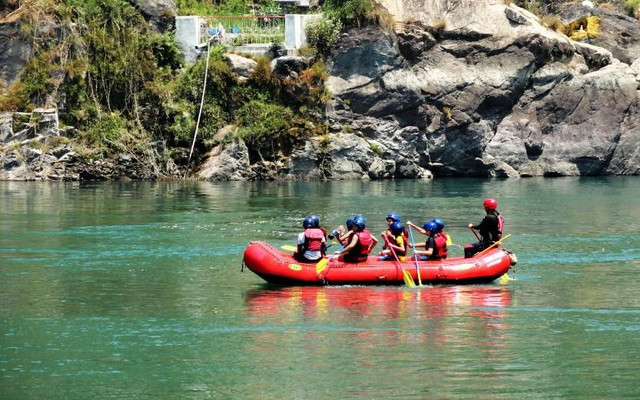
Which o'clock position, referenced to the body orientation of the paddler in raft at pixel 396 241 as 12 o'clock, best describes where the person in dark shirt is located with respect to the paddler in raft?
The person in dark shirt is roughly at 5 o'clock from the paddler in raft.

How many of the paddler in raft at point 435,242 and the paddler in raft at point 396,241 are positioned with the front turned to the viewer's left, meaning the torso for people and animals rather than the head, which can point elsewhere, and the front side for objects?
2

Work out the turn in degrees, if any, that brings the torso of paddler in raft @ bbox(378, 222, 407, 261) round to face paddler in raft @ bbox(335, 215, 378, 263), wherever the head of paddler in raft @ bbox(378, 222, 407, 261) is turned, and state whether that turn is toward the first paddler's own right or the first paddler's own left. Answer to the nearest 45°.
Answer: approximately 45° to the first paddler's own left

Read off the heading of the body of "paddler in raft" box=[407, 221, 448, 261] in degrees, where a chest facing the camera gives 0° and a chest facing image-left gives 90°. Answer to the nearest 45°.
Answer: approximately 90°

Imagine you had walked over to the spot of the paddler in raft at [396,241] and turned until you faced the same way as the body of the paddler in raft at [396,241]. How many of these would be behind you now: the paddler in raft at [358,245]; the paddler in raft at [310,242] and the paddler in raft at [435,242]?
1

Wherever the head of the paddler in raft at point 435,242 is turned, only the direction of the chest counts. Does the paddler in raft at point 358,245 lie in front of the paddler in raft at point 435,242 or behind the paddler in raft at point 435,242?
in front

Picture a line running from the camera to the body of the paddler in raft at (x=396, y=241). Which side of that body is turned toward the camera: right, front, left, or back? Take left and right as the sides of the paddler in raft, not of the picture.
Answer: left

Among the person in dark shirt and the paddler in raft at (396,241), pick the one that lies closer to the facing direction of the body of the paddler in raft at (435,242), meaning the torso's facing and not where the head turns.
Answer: the paddler in raft

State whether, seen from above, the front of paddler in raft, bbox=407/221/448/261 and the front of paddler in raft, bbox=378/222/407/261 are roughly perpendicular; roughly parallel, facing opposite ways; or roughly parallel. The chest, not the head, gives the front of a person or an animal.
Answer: roughly parallel

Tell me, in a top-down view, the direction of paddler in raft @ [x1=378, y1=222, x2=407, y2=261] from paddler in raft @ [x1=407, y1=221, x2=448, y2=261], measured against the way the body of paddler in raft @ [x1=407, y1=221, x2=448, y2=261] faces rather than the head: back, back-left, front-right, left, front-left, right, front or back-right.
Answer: front

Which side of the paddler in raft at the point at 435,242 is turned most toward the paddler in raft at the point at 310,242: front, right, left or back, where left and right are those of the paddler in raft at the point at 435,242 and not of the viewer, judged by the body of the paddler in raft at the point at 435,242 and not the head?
front

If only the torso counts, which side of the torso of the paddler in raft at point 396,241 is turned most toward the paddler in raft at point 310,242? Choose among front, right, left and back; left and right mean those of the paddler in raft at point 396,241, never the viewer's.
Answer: front
